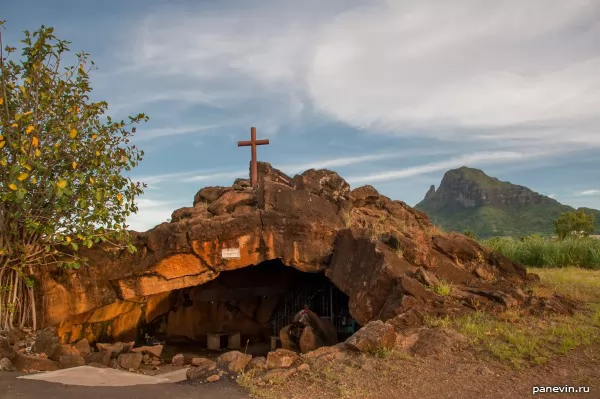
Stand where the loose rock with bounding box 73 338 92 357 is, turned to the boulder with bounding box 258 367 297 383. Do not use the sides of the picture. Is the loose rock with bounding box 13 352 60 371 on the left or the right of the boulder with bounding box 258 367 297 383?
right

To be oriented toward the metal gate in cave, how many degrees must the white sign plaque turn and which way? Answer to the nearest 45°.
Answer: approximately 135° to its left

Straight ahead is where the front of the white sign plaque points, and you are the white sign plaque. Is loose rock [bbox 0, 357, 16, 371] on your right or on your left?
on your right

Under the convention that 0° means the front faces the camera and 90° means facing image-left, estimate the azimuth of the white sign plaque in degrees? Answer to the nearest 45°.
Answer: approximately 0°

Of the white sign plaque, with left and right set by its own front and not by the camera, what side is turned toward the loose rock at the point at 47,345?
right

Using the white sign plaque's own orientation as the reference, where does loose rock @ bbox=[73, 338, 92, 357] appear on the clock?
The loose rock is roughly at 3 o'clock from the white sign plaque.

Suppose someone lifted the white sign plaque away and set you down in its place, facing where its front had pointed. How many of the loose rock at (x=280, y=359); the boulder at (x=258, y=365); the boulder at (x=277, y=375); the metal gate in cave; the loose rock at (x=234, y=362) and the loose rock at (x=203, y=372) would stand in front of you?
5

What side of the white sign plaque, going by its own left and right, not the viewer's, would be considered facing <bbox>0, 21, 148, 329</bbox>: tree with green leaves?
right

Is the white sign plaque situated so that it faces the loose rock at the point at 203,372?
yes

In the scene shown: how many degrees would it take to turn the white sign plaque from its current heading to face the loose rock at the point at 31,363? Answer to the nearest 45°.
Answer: approximately 45° to its right

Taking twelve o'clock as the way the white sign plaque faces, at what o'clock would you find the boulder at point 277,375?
The boulder is roughly at 12 o'clock from the white sign plaque.
